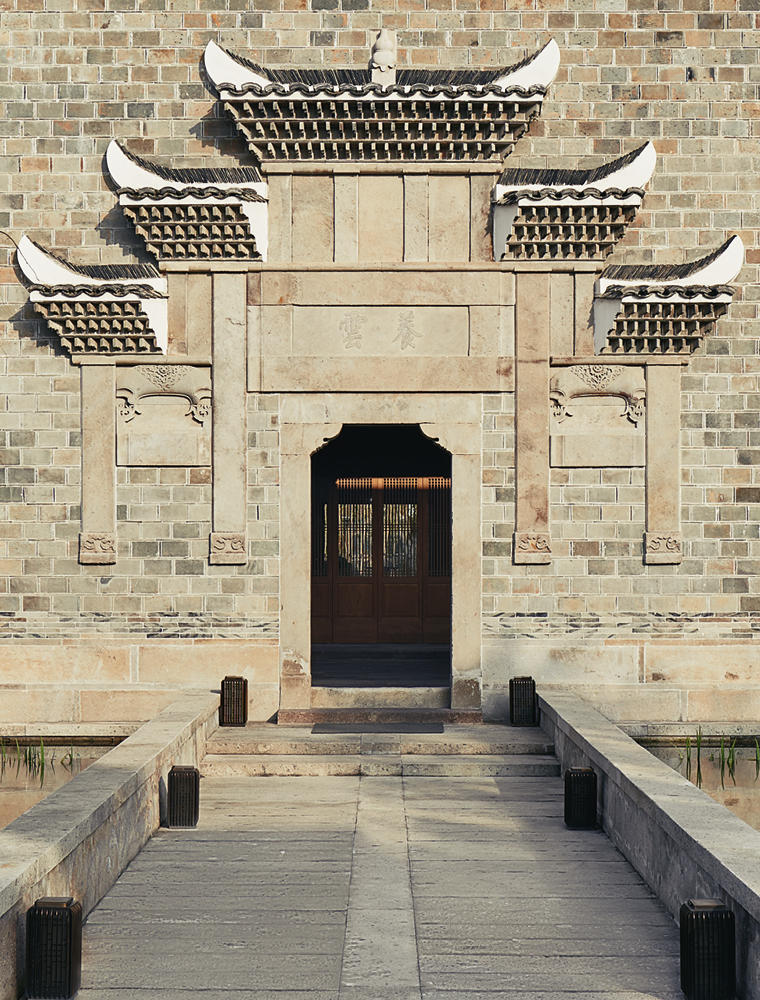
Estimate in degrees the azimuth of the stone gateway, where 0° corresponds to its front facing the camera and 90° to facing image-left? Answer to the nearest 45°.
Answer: approximately 0°

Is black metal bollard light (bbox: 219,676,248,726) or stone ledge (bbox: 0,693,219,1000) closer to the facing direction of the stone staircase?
the stone ledge

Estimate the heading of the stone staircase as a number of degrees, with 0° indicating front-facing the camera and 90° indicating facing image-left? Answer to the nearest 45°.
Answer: approximately 0°

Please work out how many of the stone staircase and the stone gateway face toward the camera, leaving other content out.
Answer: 2

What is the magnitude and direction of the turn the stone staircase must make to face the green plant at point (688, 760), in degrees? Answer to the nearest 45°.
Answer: approximately 90° to its left
